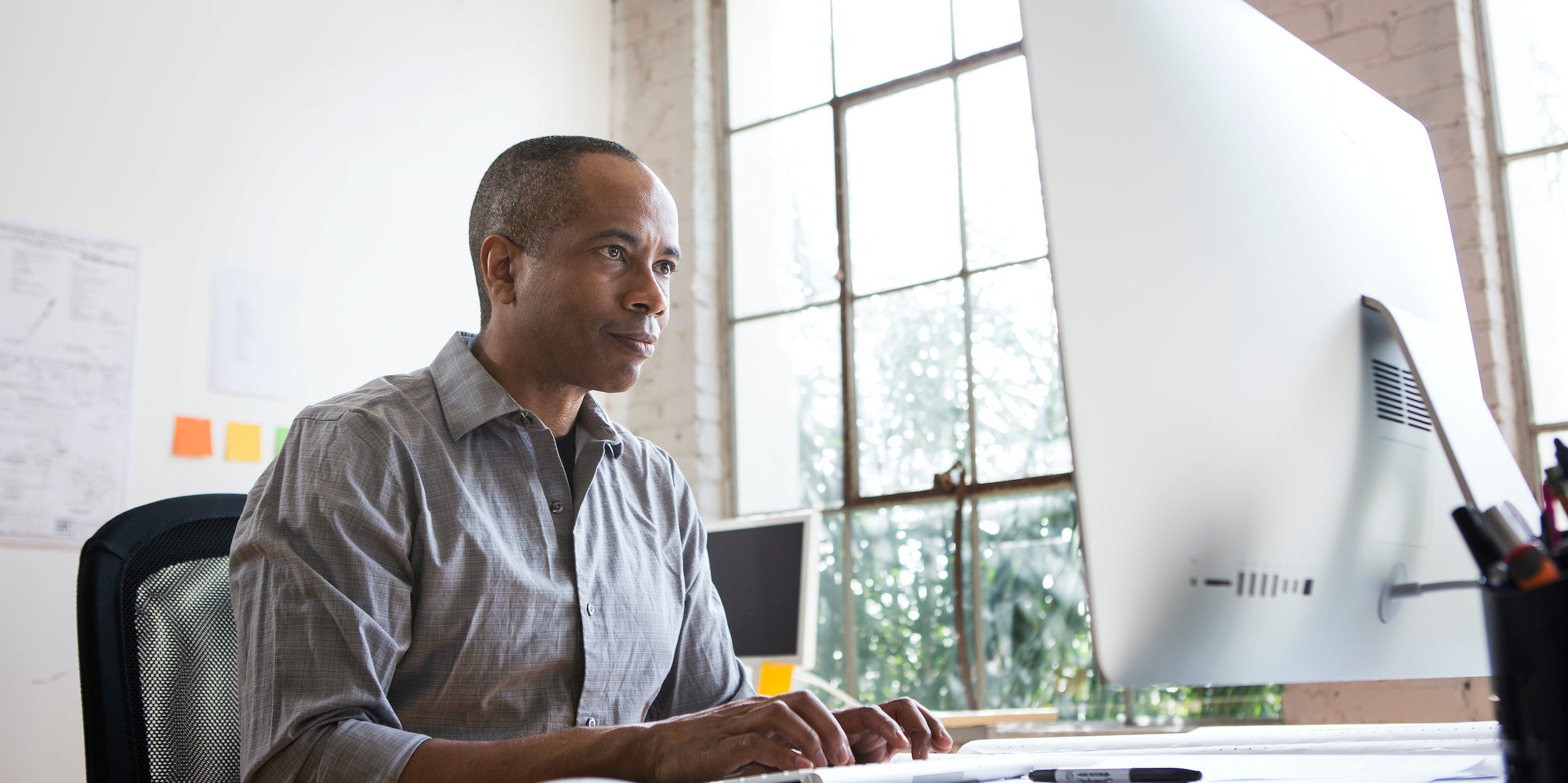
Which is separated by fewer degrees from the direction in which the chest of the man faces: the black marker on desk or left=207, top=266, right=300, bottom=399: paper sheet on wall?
the black marker on desk

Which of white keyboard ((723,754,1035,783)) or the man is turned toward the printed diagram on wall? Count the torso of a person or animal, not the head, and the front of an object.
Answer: the white keyboard

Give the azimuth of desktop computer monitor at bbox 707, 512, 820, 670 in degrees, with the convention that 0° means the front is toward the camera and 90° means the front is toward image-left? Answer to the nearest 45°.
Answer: approximately 45°

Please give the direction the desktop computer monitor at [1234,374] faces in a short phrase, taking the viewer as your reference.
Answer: facing away from the viewer and to the left of the viewer

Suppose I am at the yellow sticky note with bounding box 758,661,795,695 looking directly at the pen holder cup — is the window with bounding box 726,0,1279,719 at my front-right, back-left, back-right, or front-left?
back-left

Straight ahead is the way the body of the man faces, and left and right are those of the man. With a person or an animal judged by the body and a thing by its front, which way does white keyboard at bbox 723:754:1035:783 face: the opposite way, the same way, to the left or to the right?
the opposite way

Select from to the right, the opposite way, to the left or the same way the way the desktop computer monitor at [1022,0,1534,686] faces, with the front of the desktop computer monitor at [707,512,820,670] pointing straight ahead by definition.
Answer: to the right

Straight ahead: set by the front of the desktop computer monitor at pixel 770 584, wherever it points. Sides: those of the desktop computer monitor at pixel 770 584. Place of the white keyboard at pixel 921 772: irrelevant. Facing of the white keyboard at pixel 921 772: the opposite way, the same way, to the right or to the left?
to the right

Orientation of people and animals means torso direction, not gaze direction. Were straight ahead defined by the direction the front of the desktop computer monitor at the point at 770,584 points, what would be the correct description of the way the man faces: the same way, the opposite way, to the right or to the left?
to the left
